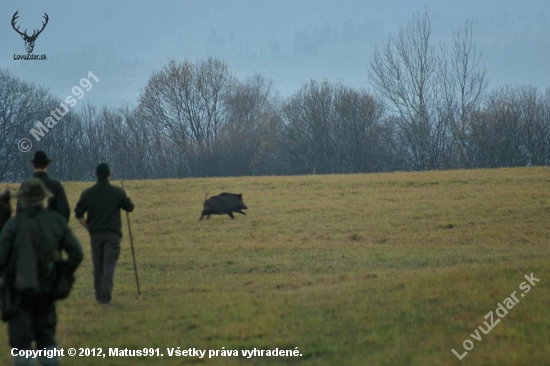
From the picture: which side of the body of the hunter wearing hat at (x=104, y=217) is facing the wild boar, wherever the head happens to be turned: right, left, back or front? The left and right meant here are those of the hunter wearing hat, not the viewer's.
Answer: front

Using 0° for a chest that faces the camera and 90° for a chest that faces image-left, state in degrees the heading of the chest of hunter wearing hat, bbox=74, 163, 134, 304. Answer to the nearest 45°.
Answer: approximately 180°

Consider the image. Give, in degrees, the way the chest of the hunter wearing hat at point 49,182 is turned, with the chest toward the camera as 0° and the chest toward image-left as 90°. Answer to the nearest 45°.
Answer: approximately 180°

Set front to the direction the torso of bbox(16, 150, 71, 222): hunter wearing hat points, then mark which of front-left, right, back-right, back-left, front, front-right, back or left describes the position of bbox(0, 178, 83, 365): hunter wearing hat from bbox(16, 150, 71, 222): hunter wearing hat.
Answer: back

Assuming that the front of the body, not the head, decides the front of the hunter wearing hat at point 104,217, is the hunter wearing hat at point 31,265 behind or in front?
behind
